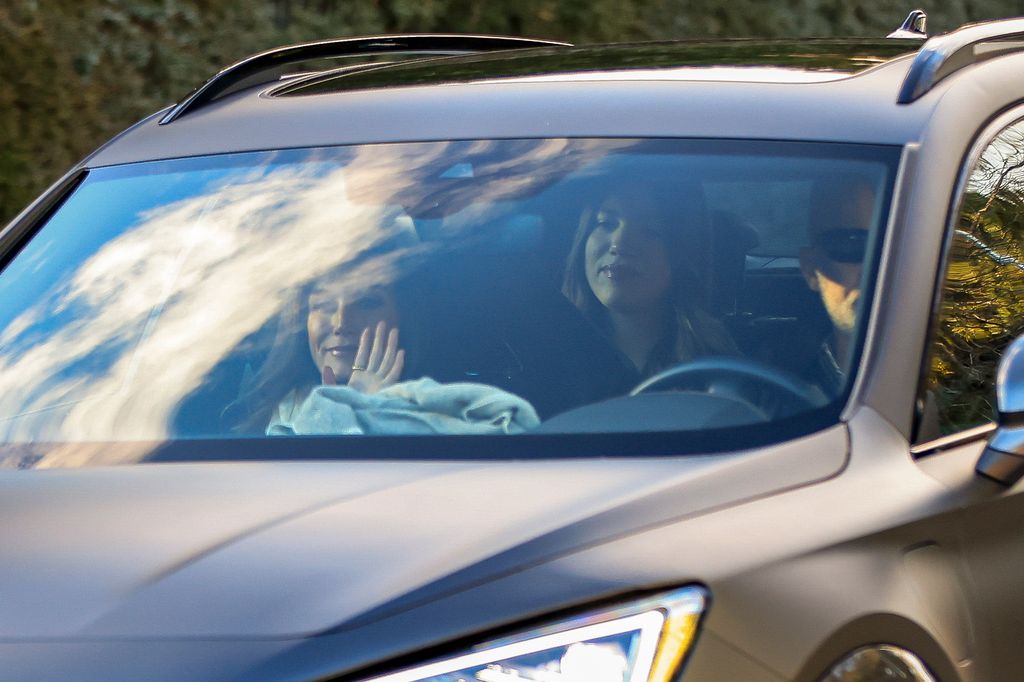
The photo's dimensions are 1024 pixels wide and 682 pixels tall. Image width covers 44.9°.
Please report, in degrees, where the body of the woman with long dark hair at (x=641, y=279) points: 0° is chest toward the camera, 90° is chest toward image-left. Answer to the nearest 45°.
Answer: approximately 45°
